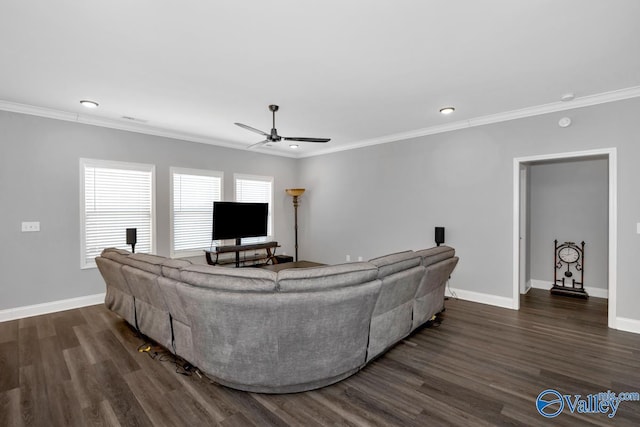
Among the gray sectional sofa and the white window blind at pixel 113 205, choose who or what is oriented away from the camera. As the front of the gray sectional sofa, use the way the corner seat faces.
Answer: the gray sectional sofa

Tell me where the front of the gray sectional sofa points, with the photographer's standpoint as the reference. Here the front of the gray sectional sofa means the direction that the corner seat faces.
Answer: facing away from the viewer

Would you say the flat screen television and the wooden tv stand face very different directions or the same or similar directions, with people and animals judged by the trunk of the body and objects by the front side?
same or similar directions

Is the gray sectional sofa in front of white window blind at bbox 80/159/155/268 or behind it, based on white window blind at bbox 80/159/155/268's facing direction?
in front

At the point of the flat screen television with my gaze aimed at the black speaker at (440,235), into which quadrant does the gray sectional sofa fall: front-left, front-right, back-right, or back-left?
front-right

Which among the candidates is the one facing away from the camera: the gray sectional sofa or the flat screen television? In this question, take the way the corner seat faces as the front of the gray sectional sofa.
the gray sectional sofa

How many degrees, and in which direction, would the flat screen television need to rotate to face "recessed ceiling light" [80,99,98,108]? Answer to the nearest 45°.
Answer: approximately 90° to its right

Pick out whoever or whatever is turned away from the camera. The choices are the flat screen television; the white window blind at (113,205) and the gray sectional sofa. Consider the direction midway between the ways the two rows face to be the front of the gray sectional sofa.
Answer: the gray sectional sofa

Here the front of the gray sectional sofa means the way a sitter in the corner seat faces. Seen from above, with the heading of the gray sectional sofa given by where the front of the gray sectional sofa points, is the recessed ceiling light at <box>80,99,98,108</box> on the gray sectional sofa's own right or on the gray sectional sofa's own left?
on the gray sectional sofa's own left

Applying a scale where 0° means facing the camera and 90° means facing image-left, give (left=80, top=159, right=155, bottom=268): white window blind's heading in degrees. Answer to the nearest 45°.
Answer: approximately 315°

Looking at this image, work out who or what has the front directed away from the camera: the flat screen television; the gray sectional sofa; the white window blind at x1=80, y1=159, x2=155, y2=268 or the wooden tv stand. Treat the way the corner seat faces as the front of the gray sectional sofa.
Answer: the gray sectional sofa

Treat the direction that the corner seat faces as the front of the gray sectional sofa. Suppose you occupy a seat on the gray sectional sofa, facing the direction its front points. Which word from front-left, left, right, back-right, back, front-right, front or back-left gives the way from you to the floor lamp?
front

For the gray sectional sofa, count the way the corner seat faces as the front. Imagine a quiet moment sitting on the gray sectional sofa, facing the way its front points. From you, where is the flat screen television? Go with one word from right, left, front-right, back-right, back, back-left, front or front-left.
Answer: front

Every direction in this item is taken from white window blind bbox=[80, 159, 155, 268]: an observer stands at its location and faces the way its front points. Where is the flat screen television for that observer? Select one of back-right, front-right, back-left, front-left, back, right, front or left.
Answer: front-left

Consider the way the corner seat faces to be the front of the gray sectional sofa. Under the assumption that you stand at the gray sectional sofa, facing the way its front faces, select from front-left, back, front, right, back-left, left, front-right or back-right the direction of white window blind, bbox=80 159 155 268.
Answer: front-left

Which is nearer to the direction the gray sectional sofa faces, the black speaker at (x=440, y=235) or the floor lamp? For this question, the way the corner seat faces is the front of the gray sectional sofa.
the floor lamp

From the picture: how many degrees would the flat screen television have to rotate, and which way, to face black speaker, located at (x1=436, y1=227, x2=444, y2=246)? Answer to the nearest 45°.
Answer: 0° — it already faces it

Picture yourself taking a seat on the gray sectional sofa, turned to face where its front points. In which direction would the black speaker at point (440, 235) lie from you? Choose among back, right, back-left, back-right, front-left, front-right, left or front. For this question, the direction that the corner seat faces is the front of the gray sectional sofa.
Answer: front-right
